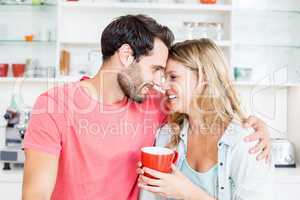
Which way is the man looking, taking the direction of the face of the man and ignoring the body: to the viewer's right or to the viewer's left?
to the viewer's right

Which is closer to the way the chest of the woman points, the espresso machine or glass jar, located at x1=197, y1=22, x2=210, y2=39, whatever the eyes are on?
the espresso machine

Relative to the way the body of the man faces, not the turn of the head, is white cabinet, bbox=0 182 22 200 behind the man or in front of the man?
behind

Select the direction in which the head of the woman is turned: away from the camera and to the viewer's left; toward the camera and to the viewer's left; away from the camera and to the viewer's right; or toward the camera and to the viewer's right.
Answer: toward the camera and to the viewer's left

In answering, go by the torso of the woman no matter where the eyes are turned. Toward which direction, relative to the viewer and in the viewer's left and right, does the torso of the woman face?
facing the viewer and to the left of the viewer

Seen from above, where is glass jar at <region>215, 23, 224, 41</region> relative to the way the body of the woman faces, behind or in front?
behind

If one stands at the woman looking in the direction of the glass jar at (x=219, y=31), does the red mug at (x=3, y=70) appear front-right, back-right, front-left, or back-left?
front-left

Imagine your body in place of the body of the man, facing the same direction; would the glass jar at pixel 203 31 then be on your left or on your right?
on your left

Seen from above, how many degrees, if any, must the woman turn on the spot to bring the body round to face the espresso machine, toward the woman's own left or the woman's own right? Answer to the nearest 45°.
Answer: approximately 90° to the woman's own right

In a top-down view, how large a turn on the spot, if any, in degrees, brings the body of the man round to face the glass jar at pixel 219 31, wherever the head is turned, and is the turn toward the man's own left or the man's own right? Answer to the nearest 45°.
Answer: approximately 90° to the man's own left

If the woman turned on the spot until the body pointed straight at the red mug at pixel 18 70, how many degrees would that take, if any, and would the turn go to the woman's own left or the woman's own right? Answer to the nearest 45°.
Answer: approximately 90° to the woman's own right

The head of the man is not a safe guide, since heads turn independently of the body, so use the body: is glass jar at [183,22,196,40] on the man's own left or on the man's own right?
on the man's own left
